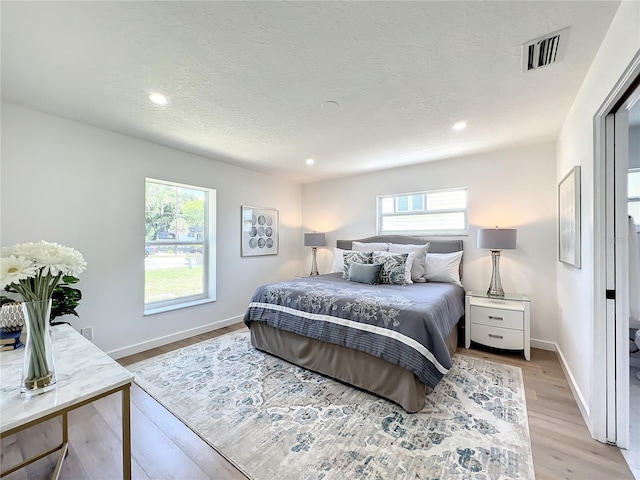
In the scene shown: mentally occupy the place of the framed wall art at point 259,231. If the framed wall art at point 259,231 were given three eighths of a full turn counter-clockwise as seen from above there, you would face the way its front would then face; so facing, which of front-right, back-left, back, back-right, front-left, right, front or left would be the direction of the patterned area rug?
back

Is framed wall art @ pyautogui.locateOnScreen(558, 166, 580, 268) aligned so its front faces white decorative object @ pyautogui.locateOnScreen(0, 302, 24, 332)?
no

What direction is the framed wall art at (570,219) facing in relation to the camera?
to the viewer's left

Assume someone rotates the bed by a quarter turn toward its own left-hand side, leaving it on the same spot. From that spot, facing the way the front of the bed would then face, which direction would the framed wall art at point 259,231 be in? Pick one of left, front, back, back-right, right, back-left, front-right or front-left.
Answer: back

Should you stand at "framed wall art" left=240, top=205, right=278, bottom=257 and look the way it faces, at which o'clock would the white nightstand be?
The white nightstand is roughly at 12 o'clock from the framed wall art.

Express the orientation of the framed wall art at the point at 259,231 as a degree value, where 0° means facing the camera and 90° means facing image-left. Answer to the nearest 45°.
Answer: approximately 315°

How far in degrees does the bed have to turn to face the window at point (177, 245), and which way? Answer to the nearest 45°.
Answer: approximately 45° to its right

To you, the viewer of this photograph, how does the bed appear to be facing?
facing the viewer and to the left of the viewer

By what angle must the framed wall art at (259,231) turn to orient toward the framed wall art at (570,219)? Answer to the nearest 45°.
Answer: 0° — it already faces it

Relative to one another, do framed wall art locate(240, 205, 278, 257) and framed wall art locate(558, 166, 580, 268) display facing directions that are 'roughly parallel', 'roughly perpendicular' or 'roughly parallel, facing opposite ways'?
roughly parallel, facing opposite ways

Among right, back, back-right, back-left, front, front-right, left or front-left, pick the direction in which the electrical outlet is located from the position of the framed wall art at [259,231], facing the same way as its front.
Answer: right

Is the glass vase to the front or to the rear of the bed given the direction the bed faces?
to the front

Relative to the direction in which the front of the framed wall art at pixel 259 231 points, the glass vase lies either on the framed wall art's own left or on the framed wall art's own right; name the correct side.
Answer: on the framed wall art's own right

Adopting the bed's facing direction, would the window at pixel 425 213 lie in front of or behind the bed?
behind

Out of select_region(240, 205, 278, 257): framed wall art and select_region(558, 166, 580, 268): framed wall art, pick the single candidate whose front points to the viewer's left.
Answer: select_region(558, 166, 580, 268): framed wall art

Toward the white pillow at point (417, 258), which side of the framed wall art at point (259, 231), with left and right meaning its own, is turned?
front

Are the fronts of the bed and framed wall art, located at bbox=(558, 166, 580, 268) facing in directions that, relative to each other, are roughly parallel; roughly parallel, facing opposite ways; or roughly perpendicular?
roughly perpendicular

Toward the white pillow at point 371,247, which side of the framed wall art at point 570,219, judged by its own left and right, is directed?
front
